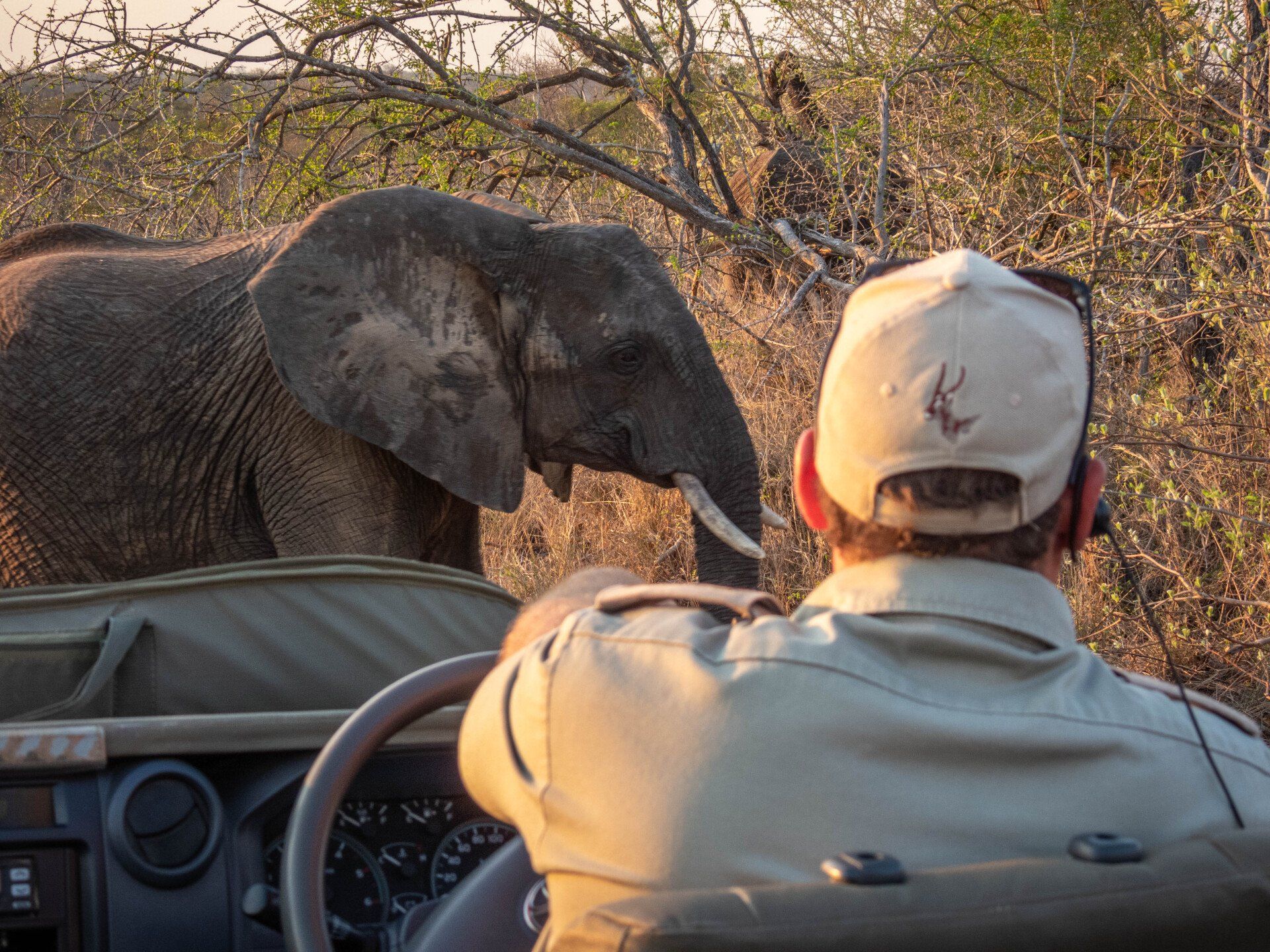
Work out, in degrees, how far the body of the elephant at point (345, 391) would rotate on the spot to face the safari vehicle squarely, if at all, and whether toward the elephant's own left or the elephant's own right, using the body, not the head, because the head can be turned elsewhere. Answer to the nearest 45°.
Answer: approximately 90° to the elephant's own right

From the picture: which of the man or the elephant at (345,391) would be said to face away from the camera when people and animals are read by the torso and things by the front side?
the man

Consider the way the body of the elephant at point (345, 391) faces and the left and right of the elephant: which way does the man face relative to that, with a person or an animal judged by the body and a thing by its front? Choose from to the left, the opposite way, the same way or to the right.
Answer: to the left

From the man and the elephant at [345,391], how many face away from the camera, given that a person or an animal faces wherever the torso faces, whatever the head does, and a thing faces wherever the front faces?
1

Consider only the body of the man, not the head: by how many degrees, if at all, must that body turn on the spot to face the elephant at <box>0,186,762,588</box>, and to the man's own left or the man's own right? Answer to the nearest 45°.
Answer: approximately 45° to the man's own left

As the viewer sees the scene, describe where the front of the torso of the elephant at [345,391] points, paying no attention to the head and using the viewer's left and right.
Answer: facing to the right of the viewer

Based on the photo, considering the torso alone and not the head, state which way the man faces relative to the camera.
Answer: away from the camera

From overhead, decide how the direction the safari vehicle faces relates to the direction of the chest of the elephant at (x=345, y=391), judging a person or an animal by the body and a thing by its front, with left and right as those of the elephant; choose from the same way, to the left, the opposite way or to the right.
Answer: to the left

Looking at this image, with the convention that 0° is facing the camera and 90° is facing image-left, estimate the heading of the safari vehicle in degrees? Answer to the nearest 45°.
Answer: approximately 180°

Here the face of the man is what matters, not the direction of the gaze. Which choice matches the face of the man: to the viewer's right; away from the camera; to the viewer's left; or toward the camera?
away from the camera

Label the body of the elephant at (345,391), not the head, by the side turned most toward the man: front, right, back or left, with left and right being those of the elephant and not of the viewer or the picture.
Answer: right

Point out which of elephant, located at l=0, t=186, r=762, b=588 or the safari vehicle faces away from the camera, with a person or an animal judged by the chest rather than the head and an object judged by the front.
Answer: the safari vehicle
